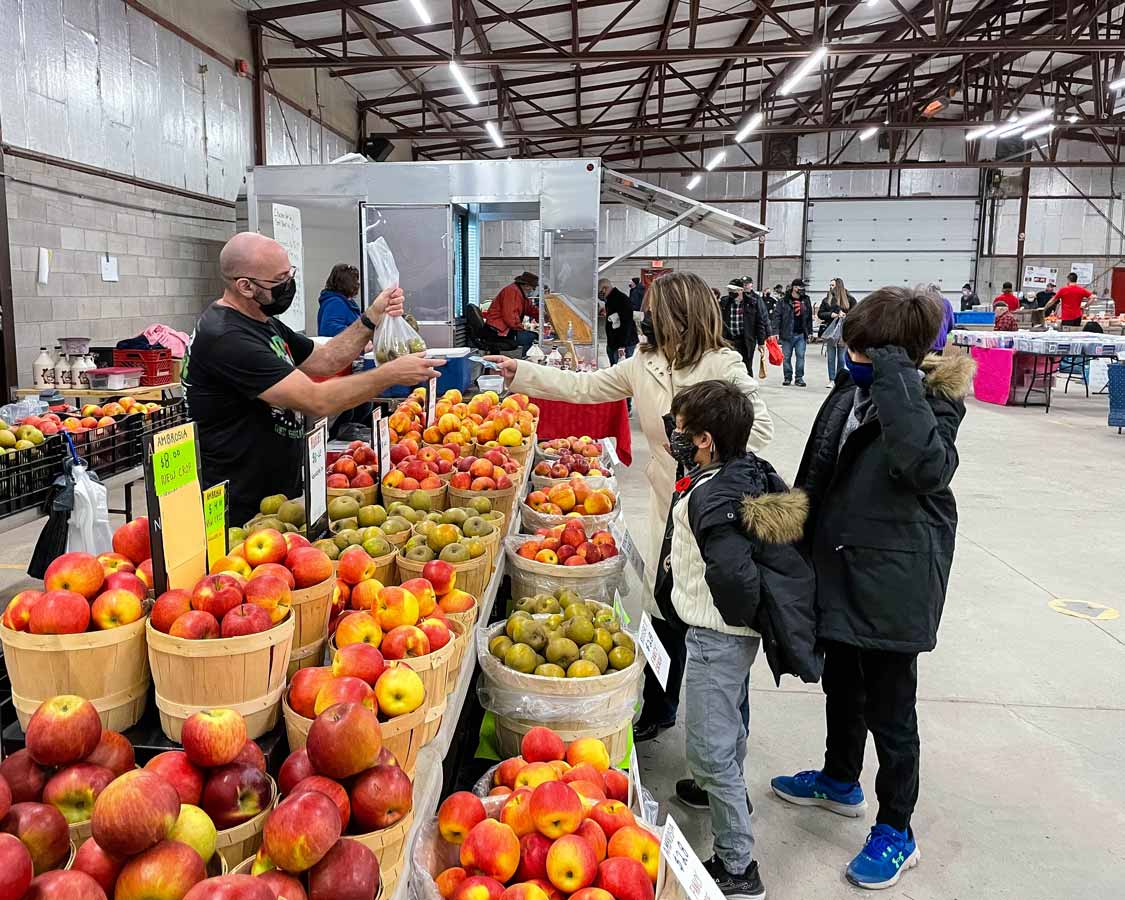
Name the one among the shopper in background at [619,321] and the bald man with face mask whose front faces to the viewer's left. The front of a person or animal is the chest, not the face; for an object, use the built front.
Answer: the shopper in background

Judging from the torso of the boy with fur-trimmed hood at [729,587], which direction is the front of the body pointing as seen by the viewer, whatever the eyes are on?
to the viewer's left

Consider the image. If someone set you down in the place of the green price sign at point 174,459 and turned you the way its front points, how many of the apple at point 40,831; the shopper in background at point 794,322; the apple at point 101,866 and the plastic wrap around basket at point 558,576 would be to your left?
2

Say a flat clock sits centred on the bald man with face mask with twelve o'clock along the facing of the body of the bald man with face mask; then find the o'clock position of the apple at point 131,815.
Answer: The apple is roughly at 3 o'clock from the bald man with face mask.

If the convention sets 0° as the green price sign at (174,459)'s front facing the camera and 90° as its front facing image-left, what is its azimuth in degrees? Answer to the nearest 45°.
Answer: approximately 315°

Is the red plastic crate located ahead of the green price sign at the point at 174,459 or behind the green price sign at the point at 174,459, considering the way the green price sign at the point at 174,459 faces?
behind

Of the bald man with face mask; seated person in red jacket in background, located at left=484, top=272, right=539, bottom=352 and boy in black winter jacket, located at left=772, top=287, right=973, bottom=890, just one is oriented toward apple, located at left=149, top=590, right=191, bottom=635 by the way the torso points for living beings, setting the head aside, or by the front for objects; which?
the boy in black winter jacket

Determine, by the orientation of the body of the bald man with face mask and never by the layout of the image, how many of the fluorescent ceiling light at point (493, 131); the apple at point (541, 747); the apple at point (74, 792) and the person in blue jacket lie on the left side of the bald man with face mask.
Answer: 2

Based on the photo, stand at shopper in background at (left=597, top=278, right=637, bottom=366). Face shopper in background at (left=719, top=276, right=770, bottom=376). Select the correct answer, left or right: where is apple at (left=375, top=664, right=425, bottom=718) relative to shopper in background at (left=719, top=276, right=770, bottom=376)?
right

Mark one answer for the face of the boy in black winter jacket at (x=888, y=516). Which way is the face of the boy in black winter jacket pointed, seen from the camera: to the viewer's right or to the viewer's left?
to the viewer's left
